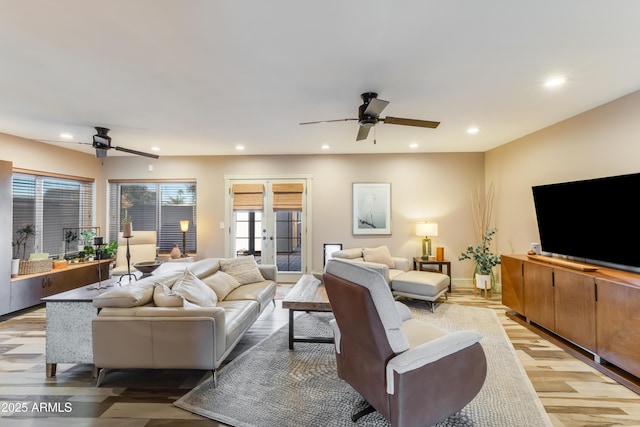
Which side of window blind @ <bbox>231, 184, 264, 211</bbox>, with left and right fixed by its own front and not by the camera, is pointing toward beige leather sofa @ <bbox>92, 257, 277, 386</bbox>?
front

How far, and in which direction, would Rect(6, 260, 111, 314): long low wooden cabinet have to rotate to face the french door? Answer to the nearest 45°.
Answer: approximately 45° to its left

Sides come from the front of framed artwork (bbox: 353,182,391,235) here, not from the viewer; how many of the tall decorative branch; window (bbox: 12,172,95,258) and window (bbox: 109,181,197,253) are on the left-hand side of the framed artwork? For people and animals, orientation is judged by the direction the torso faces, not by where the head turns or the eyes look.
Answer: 1

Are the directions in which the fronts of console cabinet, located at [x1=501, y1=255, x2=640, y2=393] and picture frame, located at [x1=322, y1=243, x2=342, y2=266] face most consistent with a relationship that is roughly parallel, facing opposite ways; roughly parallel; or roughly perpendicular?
roughly perpendicular

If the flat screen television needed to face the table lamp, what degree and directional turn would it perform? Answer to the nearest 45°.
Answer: approximately 90° to its right

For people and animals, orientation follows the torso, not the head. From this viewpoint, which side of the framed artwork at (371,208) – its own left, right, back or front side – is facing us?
front

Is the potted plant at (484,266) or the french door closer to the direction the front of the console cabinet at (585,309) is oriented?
the french door

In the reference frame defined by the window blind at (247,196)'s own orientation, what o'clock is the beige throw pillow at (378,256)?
The beige throw pillow is roughly at 10 o'clock from the window blind.

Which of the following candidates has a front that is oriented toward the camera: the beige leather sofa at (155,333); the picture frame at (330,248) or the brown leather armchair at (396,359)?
the picture frame

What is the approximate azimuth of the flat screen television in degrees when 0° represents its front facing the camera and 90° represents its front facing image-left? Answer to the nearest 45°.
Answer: approximately 45°

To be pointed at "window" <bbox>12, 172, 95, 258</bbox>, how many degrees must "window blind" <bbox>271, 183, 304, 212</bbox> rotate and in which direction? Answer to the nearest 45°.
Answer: approximately 90° to its right

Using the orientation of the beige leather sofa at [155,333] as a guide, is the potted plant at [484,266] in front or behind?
in front

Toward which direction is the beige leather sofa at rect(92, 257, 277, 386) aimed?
to the viewer's right

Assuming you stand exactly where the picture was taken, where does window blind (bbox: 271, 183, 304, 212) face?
facing the viewer

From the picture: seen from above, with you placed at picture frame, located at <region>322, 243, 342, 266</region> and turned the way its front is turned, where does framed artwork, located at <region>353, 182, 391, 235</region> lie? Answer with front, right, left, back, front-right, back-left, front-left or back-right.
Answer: left

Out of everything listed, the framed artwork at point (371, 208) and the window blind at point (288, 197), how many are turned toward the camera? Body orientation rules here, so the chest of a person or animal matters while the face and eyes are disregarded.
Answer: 2

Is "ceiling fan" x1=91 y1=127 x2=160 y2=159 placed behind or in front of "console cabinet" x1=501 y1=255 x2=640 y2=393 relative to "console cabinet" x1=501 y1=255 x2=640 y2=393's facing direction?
in front
